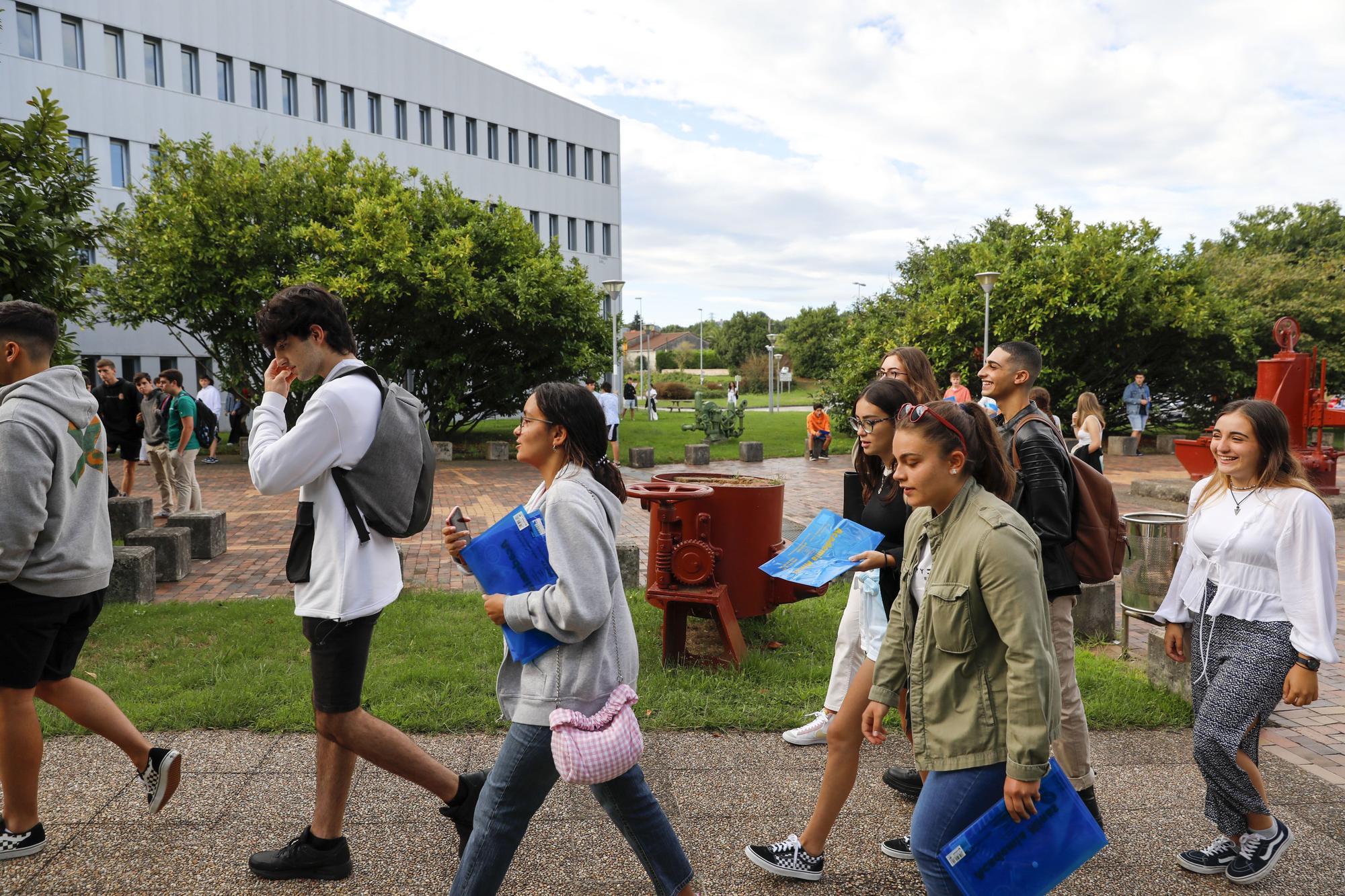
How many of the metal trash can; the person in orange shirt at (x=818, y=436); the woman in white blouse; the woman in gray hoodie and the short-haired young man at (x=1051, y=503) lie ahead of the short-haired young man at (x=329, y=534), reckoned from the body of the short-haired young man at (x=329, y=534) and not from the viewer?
0

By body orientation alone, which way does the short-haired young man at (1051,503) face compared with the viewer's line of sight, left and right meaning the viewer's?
facing to the left of the viewer

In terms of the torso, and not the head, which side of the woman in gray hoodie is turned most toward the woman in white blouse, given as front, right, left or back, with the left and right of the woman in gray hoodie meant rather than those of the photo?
back

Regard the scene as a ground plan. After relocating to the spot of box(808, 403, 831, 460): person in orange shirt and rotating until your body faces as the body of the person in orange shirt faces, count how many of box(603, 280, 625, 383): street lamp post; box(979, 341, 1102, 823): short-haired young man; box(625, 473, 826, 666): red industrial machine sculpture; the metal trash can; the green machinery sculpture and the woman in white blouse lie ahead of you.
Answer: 4

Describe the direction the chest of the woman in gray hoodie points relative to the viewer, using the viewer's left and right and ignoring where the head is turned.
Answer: facing to the left of the viewer

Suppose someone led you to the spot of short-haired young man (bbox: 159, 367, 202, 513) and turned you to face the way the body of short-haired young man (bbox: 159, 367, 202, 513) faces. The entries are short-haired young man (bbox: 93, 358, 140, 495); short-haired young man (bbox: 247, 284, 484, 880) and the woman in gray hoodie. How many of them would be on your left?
2

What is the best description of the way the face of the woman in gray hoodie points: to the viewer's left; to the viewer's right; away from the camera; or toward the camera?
to the viewer's left

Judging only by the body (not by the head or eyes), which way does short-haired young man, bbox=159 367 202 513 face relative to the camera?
to the viewer's left

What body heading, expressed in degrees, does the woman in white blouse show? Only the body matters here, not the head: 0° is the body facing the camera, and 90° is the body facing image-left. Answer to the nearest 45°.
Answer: approximately 45°

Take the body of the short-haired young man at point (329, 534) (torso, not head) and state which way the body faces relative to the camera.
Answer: to the viewer's left

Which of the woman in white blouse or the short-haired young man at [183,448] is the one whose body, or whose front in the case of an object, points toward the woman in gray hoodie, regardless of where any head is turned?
the woman in white blouse

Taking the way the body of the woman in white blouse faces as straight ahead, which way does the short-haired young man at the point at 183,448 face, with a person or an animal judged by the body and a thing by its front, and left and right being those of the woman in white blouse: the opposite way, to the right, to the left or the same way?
the same way

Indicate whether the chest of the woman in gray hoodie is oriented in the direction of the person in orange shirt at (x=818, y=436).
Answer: no

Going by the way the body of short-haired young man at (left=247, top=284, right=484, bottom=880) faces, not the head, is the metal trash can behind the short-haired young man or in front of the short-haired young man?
behind

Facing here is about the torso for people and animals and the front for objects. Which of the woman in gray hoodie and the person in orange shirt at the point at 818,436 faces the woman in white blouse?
the person in orange shirt
